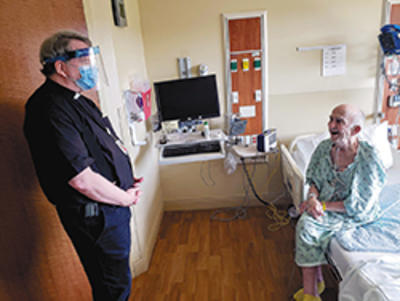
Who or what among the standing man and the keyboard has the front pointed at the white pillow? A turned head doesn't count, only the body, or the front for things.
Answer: the standing man

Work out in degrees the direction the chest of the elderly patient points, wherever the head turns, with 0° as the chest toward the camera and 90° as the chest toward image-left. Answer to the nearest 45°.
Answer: approximately 45°

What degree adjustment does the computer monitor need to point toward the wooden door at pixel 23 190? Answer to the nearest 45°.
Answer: approximately 45° to its right

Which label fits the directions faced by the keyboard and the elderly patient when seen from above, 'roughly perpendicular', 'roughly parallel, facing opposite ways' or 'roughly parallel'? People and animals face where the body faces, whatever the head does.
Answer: roughly perpendicular

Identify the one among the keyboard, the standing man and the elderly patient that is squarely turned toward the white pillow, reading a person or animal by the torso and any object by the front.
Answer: the standing man

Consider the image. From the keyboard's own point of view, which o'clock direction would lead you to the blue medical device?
The blue medical device is roughly at 9 o'clock from the keyboard.

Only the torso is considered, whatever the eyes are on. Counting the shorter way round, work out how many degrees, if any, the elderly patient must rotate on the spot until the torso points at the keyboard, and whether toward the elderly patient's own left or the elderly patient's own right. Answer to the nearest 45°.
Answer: approximately 45° to the elderly patient's own right

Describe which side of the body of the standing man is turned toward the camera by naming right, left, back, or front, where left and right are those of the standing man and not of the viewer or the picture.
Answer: right

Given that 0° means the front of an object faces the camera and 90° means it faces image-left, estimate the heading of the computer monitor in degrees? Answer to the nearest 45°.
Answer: approximately 0°
